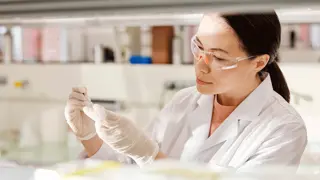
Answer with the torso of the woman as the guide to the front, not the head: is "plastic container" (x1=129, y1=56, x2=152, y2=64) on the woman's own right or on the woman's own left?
on the woman's own right

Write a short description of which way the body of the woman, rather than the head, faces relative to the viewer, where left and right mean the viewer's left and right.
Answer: facing the viewer and to the left of the viewer
